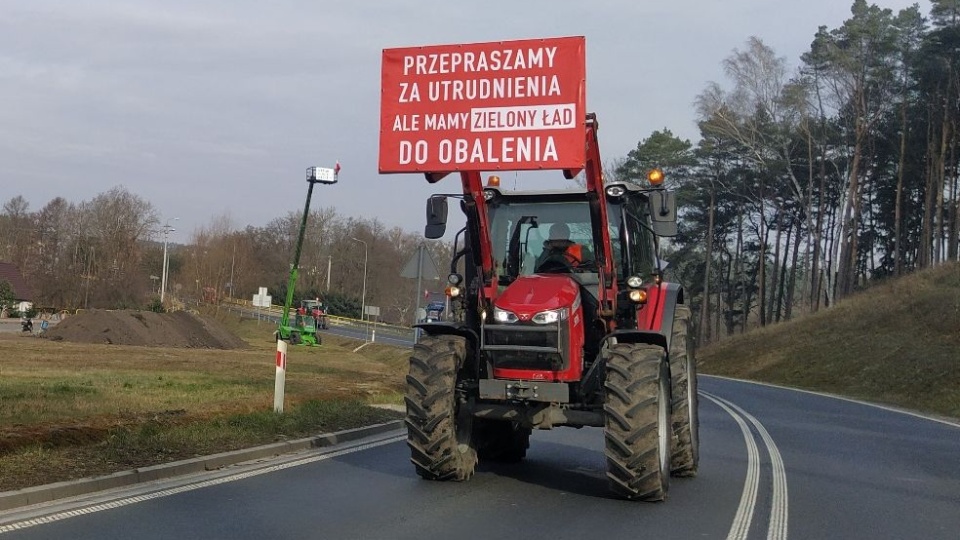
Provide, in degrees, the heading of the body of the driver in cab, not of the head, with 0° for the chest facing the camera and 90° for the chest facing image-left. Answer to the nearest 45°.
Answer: approximately 0°

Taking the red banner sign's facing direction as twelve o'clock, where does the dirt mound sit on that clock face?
The dirt mound is roughly at 5 o'clock from the red banner sign.

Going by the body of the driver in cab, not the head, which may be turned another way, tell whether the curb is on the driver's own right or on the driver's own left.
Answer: on the driver's own right

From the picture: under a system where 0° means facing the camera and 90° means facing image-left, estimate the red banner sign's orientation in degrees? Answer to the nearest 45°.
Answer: approximately 0°

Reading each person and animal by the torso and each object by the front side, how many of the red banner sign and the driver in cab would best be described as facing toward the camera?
2
